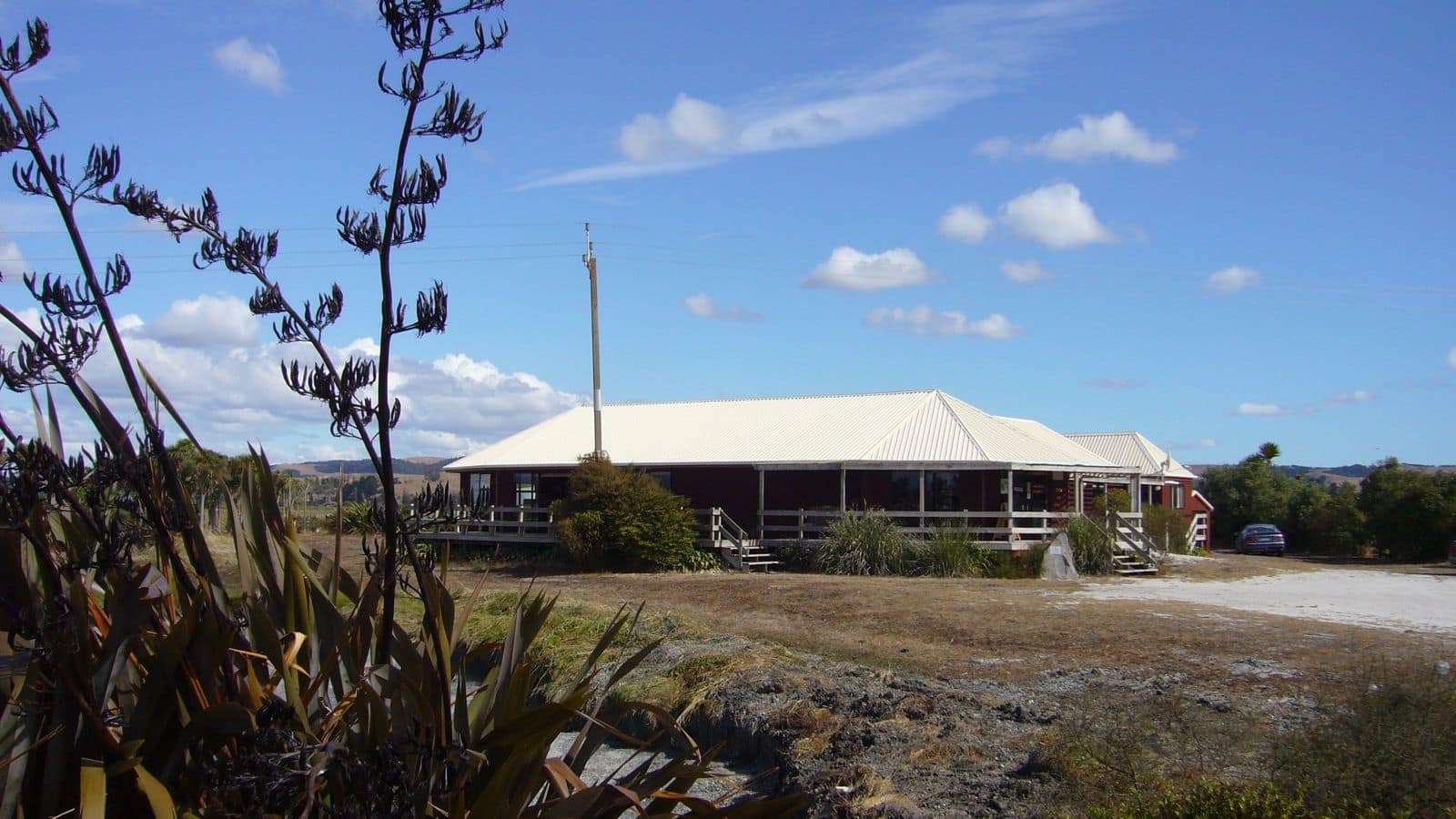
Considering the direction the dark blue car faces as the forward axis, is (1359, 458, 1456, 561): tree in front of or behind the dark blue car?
behind

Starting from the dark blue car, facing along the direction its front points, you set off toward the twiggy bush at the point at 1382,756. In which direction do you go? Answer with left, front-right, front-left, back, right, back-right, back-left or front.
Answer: back-left
